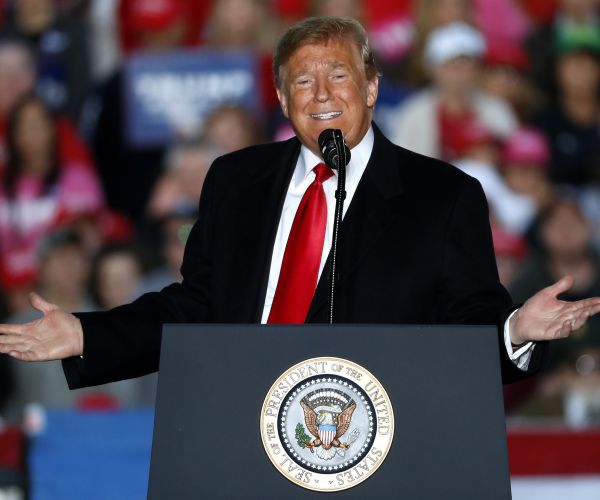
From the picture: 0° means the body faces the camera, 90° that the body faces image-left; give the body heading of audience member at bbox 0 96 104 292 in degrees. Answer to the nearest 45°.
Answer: approximately 0°

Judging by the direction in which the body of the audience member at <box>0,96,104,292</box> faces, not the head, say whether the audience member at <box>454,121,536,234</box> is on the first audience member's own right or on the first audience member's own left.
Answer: on the first audience member's own left

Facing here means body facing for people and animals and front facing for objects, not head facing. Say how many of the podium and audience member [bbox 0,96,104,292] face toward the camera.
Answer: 2

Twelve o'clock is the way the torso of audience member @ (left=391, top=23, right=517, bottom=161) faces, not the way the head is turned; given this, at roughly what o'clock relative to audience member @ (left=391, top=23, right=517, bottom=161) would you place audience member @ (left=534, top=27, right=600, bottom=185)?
audience member @ (left=534, top=27, right=600, bottom=185) is roughly at 8 o'clock from audience member @ (left=391, top=23, right=517, bottom=161).
